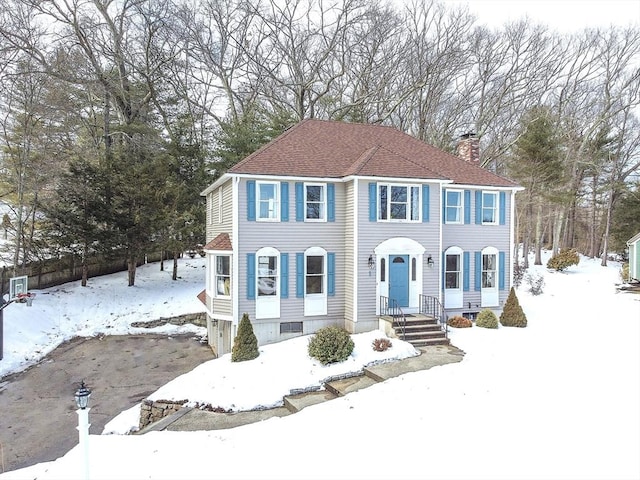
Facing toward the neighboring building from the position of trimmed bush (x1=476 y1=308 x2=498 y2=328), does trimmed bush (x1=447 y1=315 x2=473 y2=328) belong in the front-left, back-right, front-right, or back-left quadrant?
back-left

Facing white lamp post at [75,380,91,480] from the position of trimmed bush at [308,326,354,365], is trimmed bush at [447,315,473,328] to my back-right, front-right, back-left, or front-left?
back-left

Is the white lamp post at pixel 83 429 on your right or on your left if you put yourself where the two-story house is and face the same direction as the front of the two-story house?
on your right

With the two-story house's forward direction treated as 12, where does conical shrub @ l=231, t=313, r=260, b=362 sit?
The conical shrub is roughly at 3 o'clock from the two-story house.

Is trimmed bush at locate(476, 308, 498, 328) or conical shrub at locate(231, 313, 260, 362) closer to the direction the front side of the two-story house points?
the trimmed bush

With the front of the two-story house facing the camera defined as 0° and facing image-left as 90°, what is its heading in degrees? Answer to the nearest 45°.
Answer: approximately 315°

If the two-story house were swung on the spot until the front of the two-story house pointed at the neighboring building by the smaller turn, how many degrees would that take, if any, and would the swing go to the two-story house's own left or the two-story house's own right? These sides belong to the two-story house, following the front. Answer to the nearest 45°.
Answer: approximately 90° to the two-story house's own left

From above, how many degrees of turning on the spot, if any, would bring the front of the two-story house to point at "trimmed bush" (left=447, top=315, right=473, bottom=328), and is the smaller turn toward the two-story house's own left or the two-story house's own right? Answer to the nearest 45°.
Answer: approximately 45° to the two-story house's own left

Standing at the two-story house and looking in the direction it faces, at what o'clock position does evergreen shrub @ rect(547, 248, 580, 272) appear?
The evergreen shrub is roughly at 9 o'clock from the two-story house.

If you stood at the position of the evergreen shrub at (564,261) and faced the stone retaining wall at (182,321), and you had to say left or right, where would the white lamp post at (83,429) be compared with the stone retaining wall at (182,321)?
left
